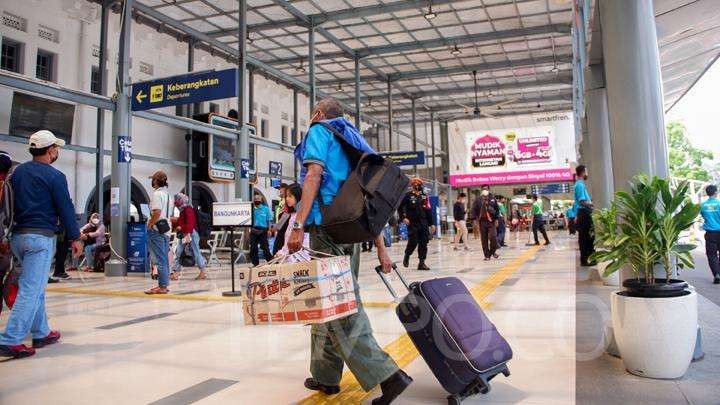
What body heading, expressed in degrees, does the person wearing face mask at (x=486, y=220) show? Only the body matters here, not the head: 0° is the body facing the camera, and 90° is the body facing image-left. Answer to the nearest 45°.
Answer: approximately 0°

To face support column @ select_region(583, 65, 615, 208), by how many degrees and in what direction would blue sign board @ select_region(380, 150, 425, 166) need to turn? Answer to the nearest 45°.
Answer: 0° — it already faces it

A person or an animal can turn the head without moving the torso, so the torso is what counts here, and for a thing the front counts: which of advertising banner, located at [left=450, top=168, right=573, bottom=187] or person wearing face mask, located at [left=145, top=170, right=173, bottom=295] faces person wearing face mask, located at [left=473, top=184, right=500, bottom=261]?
the advertising banner

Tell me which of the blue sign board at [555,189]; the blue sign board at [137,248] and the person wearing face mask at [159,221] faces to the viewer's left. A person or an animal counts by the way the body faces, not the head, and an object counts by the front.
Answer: the person wearing face mask

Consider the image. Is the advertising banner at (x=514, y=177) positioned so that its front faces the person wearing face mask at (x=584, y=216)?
yes

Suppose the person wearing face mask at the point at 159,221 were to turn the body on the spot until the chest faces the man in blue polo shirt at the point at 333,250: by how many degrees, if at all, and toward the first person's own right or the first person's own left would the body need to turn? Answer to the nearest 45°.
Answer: approximately 90° to the first person's own left

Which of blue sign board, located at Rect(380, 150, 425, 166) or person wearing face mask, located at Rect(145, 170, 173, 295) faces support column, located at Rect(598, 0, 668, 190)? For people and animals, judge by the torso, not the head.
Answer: the blue sign board
